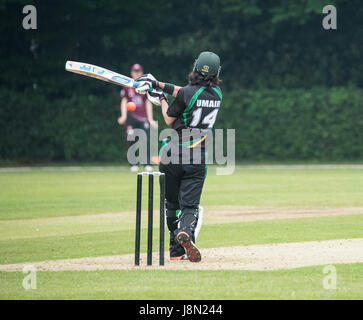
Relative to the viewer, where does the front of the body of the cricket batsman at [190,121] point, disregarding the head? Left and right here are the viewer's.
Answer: facing away from the viewer and to the left of the viewer
